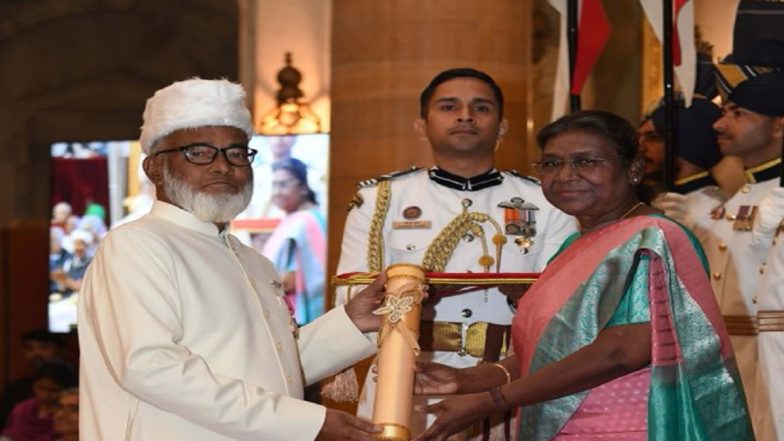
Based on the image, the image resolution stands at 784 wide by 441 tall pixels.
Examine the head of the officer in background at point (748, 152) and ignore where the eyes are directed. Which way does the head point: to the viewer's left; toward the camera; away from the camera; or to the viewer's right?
to the viewer's left

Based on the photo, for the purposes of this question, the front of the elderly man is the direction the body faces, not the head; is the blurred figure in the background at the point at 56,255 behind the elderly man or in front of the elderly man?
behind

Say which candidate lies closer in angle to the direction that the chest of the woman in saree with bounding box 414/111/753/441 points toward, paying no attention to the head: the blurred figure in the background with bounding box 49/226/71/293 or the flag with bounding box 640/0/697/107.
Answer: the blurred figure in the background

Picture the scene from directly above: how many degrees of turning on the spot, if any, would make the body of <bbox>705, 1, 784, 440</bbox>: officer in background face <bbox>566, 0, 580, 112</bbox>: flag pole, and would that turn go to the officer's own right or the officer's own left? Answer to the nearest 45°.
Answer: approximately 45° to the officer's own right
